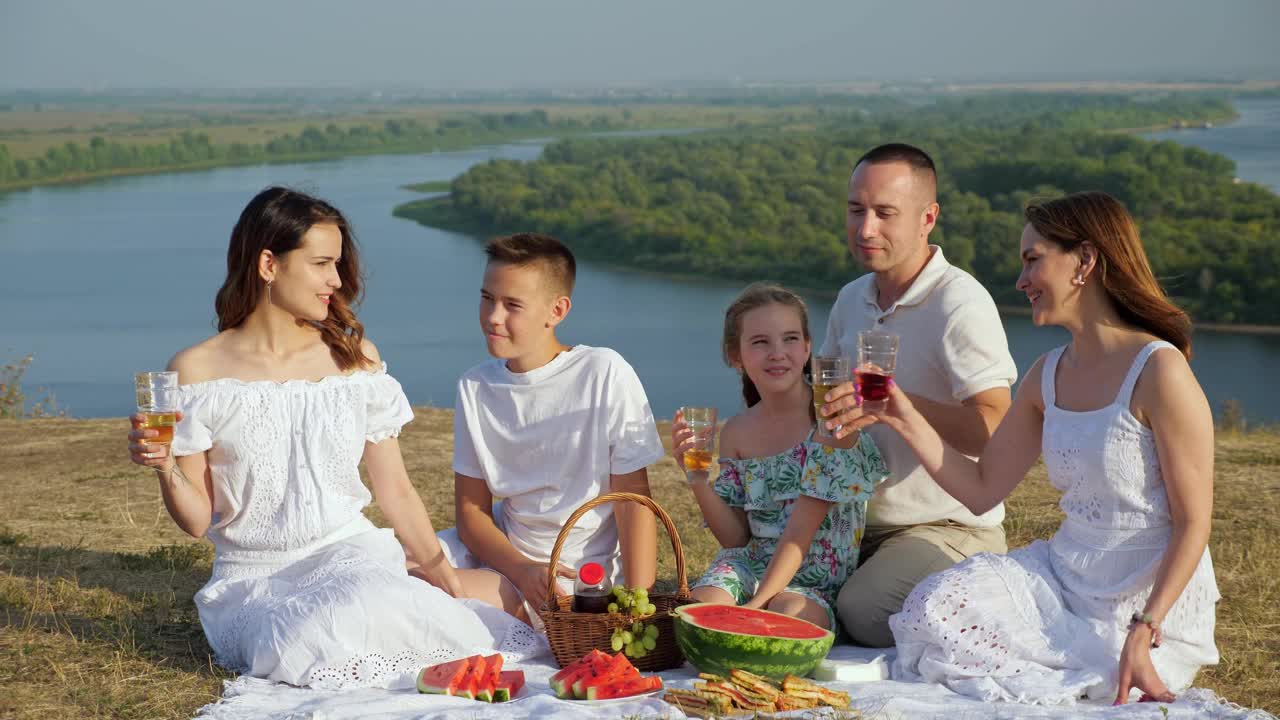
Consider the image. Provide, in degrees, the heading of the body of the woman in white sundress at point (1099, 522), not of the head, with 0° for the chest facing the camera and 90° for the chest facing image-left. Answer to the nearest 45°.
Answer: approximately 45°

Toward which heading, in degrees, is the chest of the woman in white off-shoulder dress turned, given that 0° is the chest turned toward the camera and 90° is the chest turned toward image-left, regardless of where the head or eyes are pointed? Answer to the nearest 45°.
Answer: approximately 0°

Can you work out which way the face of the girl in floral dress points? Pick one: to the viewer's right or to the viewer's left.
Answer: to the viewer's right

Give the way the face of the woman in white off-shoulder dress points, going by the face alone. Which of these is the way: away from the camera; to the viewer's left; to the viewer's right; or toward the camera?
to the viewer's right

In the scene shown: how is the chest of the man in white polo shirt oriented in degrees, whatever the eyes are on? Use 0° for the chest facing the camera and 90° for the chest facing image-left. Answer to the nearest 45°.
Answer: approximately 45°

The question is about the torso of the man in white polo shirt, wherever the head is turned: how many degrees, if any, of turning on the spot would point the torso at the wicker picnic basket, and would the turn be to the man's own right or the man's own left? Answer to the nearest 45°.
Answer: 0° — they already face it

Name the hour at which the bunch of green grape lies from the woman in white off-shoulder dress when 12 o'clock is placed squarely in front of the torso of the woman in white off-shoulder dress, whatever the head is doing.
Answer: The bunch of green grape is roughly at 10 o'clock from the woman in white off-shoulder dress.

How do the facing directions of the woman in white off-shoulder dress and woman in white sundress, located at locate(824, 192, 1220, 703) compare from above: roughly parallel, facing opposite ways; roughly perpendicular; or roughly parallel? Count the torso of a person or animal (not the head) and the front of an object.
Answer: roughly perpendicular
